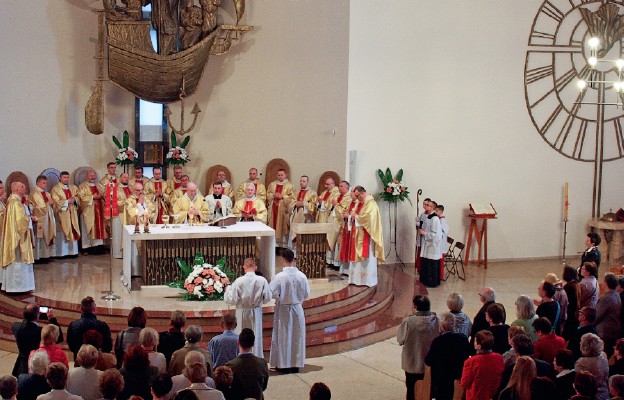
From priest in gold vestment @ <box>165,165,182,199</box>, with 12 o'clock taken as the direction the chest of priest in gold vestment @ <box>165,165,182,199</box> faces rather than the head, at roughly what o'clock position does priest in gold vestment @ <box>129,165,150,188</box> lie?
priest in gold vestment @ <box>129,165,150,188</box> is roughly at 3 o'clock from priest in gold vestment @ <box>165,165,182,199</box>.

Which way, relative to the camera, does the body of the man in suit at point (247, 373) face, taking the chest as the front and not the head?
away from the camera

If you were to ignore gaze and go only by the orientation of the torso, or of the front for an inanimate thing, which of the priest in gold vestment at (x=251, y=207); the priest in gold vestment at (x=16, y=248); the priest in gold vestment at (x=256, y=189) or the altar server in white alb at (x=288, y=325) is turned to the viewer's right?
the priest in gold vestment at (x=16, y=248)

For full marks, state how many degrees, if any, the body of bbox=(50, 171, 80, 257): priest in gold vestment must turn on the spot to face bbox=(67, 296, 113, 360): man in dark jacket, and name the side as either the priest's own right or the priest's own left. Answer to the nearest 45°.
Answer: approximately 45° to the priest's own right

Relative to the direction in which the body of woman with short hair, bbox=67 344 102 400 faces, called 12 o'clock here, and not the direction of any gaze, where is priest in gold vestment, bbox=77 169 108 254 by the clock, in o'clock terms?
The priest in gold vestment is roughly at 12 o'clock from the woman with short hair.

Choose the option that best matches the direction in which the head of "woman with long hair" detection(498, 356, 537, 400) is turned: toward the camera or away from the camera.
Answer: away from the camera

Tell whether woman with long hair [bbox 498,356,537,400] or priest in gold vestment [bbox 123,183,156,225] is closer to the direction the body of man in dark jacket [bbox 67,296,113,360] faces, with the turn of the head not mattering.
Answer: the priest in gold vestment

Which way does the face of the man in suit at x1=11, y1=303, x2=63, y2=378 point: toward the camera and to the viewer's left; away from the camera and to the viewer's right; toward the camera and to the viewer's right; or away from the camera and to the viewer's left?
away from the camera and to the viewer's right

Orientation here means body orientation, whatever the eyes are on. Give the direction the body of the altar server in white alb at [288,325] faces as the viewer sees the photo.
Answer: away from the camera

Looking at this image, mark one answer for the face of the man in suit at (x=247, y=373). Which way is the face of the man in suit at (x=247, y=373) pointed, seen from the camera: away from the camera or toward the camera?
away from the camera

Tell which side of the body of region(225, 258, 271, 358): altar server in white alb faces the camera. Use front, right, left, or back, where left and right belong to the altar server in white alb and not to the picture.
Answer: back

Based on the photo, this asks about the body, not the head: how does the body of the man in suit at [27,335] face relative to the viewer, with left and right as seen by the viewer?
facing away from the viewer and to the right of the viewer

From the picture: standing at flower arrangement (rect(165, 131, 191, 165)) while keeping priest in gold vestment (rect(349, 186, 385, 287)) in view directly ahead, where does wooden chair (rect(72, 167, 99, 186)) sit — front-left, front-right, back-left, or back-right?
back-right
